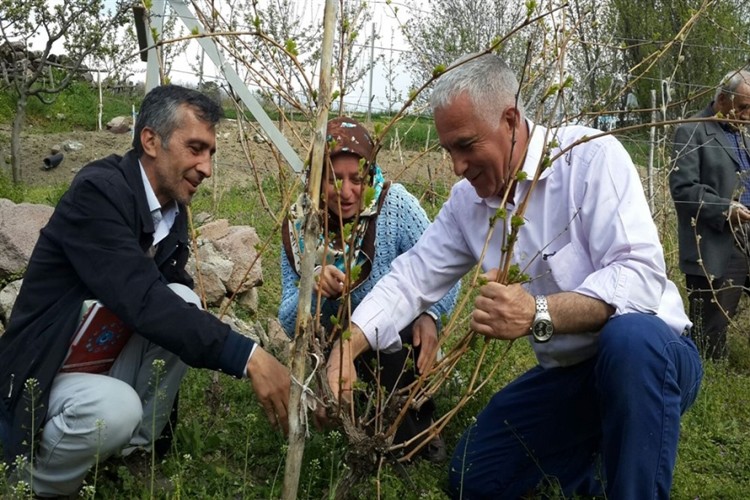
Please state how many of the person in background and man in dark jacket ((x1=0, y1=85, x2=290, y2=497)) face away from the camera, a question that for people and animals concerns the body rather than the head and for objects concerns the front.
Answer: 0

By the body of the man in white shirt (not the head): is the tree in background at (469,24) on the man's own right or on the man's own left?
on the man's own right

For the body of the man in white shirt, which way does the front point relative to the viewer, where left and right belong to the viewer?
facing the viewer and to the left of the viewer

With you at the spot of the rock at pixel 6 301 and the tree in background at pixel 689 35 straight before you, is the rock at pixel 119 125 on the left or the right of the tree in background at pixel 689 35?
left

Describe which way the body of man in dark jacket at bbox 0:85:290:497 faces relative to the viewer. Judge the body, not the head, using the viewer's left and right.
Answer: facing the viewer and to the right of the viewer

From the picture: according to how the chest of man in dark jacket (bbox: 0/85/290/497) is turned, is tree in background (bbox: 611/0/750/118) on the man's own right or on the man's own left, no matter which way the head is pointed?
on the man's own left

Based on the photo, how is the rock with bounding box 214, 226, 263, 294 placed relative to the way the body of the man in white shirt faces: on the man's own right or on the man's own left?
on the man's own right

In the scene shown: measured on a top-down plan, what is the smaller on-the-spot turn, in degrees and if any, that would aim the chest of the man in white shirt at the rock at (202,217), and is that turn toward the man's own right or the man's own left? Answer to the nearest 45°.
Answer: approximately 90° to the man's own right

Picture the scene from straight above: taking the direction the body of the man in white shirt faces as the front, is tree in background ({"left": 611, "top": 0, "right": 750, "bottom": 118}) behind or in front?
behind

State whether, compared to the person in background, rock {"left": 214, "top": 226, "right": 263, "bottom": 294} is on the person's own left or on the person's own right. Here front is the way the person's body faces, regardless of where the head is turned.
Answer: on the person's own right

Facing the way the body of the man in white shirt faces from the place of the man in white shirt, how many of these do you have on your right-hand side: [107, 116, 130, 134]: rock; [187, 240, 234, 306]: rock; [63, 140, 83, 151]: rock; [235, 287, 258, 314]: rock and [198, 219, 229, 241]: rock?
5
